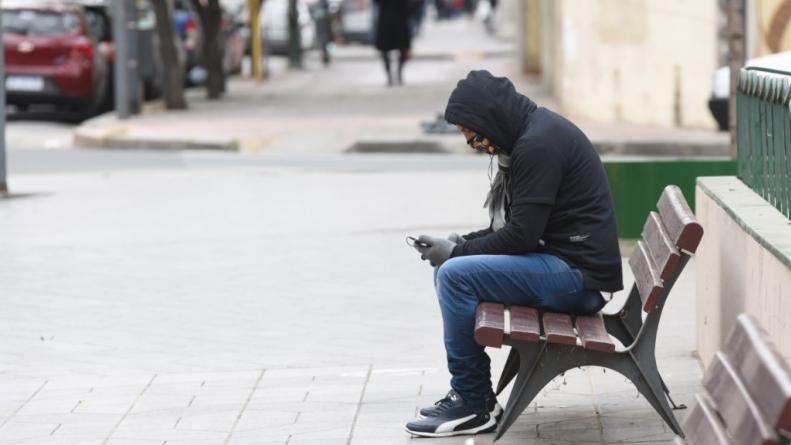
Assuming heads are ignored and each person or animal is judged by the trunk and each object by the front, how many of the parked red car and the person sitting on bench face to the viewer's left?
1

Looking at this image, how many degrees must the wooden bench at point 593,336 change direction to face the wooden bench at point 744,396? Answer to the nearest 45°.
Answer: approximately 90° to its left

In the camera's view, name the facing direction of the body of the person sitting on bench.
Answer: to the viewer's left

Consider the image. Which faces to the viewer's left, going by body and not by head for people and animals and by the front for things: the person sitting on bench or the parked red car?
the person sitting on bench

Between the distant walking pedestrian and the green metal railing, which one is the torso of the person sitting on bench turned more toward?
the distant walking pedestrian

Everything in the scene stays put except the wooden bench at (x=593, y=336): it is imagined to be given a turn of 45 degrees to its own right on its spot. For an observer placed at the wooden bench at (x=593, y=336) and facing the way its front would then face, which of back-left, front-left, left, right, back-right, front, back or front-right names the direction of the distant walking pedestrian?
front-right

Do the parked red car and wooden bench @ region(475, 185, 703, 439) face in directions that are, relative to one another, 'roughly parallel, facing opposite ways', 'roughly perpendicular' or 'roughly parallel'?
roughly perpendicular

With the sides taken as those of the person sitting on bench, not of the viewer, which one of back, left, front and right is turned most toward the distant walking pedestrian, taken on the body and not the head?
right

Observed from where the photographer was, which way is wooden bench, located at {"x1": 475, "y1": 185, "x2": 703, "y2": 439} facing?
facing to the left of the viewer

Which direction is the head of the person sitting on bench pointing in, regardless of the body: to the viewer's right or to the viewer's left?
to the viewer's left

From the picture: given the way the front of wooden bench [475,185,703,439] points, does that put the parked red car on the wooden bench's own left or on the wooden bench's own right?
on the wooden bench's own right

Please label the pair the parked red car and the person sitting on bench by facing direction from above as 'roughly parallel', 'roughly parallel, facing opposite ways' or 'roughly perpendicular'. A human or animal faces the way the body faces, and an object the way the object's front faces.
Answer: roughly perpendicular

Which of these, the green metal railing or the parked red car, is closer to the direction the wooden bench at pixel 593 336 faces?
the parked red car
